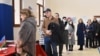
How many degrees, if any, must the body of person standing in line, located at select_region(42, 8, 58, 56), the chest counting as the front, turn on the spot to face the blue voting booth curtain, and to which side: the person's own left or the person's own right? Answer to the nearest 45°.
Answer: approximately 45° to the person's own right

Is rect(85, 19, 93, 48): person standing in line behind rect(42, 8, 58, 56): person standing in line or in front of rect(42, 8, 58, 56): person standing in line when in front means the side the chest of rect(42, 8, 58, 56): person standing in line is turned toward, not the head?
behind

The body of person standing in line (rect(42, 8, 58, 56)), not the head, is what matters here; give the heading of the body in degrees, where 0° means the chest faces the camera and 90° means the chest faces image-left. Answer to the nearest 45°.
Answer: approximately 45°

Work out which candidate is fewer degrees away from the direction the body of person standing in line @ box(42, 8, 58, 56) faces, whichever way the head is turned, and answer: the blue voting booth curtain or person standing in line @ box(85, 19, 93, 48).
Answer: the blue voting booth curtain

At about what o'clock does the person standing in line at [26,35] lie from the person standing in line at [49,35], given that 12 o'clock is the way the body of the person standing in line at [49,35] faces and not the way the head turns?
the person standing in line at [26,35] is roughly at 11 o'clock from the person standing in line at [49,35].

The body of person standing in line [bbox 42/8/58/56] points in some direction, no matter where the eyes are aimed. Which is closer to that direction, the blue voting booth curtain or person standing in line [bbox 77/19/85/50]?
the blue voting booth curtain
